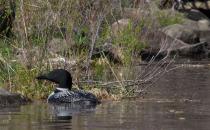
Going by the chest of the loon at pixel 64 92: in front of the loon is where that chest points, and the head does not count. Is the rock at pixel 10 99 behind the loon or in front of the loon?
in front

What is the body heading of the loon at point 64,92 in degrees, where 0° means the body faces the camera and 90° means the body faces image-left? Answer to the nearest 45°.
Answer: approximately 90°

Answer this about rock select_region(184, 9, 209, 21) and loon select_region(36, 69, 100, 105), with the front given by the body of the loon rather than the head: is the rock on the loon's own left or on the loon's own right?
on the loon's own right

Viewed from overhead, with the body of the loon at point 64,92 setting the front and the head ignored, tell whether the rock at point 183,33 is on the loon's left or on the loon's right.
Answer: on the loon's right

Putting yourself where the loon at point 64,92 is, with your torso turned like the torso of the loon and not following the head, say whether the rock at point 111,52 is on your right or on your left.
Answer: on your right
